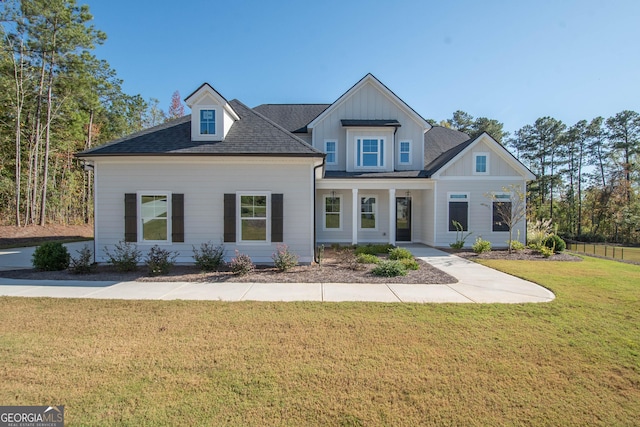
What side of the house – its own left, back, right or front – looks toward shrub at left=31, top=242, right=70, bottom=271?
right

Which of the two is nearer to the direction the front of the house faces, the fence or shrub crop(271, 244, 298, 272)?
the shrub

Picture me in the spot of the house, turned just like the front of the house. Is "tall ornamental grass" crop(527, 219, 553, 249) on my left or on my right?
on my left

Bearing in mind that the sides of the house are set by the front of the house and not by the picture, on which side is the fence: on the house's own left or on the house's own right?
on the house's own left

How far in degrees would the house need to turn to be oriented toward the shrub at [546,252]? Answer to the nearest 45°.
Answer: approximately 90° to its left

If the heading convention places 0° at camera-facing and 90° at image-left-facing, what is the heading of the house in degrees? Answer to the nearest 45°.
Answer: approximately 0°

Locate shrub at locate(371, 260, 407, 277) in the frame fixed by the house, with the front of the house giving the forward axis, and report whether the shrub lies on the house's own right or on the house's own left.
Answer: on the house's own left

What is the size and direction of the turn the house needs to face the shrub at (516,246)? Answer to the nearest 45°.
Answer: approximately 90° to its left
